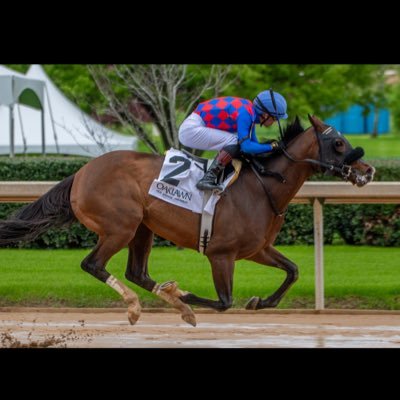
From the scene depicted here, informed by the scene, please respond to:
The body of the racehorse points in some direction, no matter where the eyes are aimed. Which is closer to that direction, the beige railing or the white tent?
the beige railing

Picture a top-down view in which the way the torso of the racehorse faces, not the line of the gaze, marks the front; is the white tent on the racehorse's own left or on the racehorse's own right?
on the racehorse's own left

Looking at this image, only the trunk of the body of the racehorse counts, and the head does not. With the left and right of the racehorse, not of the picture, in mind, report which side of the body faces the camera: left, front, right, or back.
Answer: right

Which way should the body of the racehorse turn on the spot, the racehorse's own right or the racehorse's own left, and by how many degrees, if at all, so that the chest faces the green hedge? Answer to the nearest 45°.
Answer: approximately 45° to the racehorse's own left

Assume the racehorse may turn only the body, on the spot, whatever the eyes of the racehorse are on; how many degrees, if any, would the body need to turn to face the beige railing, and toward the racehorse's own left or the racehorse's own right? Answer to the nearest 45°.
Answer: approximately 45° to the racehorse's own left

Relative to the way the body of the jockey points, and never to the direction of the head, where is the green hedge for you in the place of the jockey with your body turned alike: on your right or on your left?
on your left

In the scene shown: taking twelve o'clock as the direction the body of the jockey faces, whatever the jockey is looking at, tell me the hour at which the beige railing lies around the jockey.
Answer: The beige railing is roughly at 10 o'clock from the jockey.

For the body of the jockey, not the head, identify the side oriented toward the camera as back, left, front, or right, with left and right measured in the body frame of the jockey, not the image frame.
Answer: right

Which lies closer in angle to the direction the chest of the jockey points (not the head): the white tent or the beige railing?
the beige railing

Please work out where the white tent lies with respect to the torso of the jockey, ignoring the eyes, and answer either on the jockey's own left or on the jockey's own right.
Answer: on the jockey's own left
